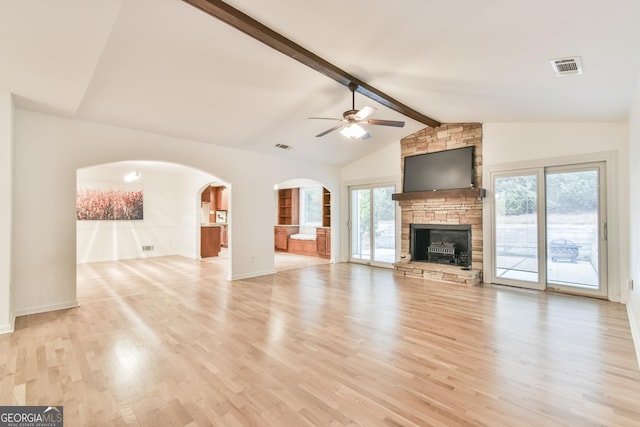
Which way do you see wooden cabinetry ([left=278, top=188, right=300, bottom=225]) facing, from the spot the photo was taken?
facing the viewer and to the left of the viewer

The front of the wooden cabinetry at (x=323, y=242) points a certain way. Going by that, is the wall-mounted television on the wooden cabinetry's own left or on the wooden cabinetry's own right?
on the wooden cabinetry's own left

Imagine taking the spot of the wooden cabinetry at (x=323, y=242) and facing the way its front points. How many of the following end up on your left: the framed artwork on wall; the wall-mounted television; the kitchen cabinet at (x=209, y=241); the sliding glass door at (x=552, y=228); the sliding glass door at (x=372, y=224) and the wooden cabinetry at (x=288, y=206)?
3

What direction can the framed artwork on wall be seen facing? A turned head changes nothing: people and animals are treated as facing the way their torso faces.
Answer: toward the camera

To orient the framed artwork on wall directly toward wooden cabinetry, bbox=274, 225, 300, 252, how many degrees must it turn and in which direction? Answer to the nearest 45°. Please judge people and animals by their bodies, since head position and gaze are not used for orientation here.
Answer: approximately 90° to its left

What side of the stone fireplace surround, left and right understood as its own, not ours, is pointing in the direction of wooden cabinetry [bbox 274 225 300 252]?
right

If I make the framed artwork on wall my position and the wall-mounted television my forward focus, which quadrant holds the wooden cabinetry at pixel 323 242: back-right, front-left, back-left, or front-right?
front-left

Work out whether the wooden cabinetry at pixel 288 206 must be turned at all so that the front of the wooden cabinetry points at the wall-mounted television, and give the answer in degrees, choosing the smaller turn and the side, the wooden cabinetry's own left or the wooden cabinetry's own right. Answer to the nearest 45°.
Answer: approximately 90° to the wooden cabinetry's own left

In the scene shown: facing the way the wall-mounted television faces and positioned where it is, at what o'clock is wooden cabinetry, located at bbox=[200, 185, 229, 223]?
The wooden cabinetry is roughly at 2 o'clock from the wall-mounted television.

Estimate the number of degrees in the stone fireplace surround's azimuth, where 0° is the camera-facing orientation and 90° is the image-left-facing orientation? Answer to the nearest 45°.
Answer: approximately 45°

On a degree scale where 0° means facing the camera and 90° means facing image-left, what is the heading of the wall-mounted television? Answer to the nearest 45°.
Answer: approximately 45°

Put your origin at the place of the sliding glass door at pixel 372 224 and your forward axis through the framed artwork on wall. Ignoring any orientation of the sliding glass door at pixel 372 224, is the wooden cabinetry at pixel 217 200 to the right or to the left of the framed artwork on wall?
right

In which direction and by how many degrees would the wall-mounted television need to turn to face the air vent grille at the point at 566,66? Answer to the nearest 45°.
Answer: approximately 45° to its left
